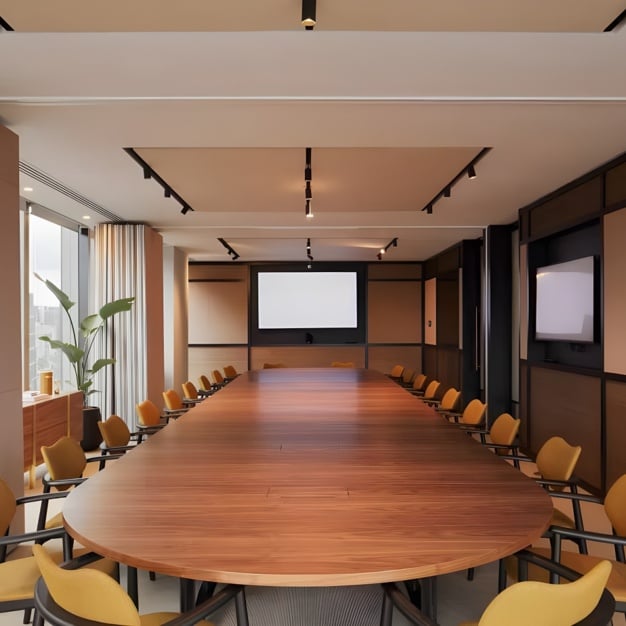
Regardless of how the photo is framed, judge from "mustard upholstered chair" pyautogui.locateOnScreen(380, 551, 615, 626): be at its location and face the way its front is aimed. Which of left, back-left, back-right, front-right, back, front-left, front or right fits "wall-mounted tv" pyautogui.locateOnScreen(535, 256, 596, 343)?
front-right

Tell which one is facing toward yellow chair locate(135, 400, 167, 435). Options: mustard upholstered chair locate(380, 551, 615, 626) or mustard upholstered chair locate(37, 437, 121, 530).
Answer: mustard upholstered chair locate(380, 551, 615, 626)

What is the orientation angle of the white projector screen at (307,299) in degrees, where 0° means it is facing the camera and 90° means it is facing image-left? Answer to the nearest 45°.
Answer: approximately 0°

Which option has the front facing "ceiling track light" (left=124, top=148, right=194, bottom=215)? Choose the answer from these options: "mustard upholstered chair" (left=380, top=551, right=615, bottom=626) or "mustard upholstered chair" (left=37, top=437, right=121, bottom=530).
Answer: "mustard upholstered chair" (left=380, top=551, right=615, bottom=626)

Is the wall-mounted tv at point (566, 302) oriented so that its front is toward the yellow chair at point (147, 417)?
yes

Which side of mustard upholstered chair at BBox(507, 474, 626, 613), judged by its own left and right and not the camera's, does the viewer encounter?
left

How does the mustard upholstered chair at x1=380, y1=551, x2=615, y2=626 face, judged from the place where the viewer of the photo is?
facing away from the viewer and to the left of the viewer

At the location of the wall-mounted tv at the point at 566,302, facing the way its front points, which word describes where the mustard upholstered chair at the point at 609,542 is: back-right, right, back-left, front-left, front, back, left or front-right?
front-left

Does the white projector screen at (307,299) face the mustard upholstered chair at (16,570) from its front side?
yes

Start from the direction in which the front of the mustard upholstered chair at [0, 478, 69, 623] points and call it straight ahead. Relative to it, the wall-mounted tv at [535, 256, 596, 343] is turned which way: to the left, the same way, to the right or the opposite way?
the opposite way

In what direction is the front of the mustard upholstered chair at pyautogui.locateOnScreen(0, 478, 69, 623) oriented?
to the viewer's right

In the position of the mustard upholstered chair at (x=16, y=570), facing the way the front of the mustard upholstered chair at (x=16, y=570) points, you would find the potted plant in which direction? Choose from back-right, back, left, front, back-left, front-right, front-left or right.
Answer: left
